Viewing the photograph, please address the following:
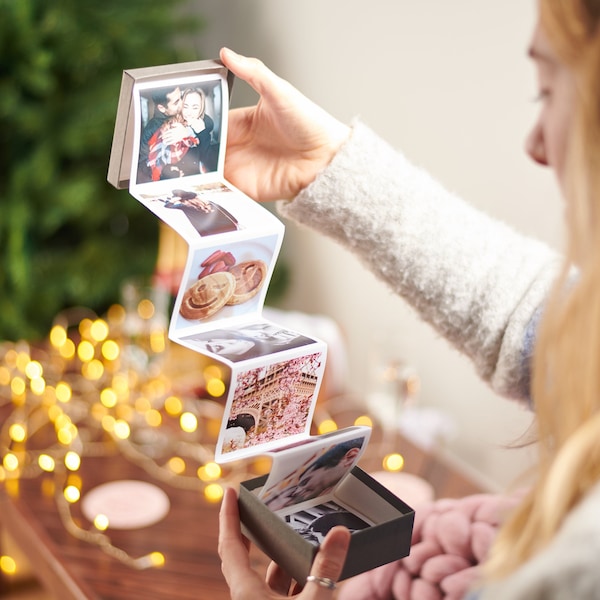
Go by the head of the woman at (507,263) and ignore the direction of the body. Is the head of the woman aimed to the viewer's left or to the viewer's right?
to the viewer's left

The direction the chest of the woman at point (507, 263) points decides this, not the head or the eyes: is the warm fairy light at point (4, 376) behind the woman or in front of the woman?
in front

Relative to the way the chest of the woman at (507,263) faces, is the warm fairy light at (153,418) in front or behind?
in front

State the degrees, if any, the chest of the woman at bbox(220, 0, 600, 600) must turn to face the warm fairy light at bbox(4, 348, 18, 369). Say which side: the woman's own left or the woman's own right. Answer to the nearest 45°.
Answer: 0° — they already face it

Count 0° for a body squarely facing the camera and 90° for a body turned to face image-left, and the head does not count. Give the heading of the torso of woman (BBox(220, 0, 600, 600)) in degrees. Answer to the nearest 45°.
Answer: approximately 135°

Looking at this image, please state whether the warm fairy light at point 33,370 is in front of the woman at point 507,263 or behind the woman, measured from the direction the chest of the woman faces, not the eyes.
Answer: in front
